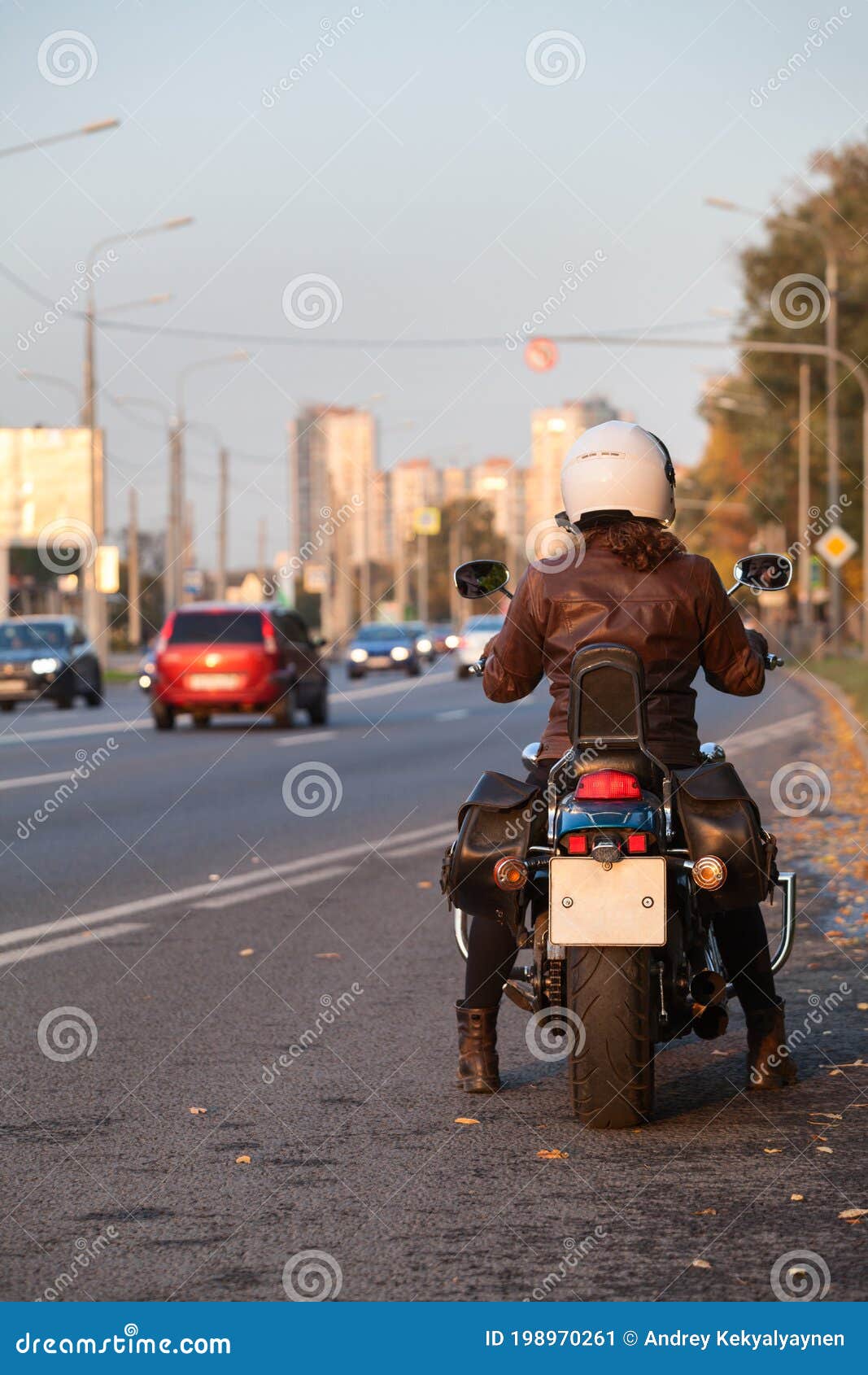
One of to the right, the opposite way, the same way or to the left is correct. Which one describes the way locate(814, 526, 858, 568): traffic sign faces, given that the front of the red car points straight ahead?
the opposite way

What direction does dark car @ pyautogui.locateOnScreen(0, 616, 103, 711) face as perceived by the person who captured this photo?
facing the viewer and to the left of the viewer

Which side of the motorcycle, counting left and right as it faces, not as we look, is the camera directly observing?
back

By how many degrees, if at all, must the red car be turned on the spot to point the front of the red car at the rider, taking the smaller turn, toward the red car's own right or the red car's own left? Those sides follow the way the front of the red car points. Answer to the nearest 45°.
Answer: approximately 180°

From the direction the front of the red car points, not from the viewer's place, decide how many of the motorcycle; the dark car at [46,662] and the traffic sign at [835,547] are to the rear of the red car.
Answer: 1

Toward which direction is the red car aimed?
away from the camera

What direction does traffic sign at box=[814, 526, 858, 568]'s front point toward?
toward the camera

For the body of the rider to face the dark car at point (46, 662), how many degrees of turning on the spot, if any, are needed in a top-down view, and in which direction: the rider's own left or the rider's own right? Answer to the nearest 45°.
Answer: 0° — they already face it

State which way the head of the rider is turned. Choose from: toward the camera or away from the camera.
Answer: away from the camera

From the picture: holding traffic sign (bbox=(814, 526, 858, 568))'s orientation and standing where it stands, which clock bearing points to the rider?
The rider is roughly at 12 o'clock from the traffic sign.

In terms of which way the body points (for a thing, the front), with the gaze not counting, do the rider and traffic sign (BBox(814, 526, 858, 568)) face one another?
yes

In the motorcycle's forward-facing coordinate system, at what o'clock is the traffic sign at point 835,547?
The traffic sign is roughly at 12 o'clock from the motorcycle.

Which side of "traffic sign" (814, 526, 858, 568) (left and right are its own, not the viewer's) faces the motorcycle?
front

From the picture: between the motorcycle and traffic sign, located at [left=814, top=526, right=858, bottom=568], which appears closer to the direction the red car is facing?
the traffic sign

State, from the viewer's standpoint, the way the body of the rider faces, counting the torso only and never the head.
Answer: away from the camera
